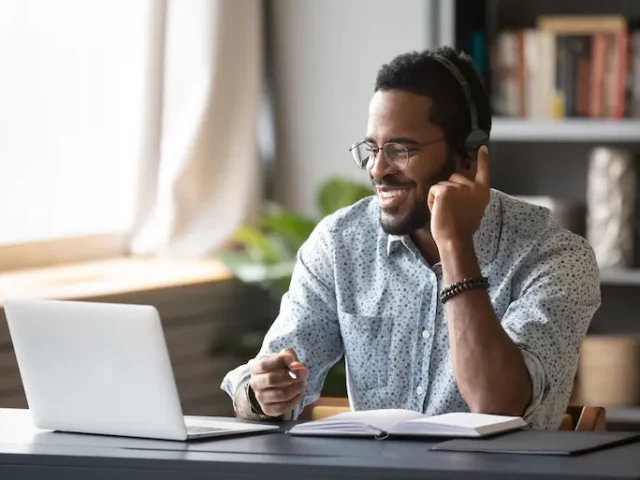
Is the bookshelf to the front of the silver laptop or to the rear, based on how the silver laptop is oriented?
to the front

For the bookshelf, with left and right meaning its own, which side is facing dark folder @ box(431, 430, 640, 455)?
front

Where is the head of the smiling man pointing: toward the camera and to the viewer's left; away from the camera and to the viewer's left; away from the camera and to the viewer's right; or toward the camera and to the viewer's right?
toward the camera and to the viewer's left

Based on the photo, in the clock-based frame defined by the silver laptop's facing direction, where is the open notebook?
The open notebook is roughly at 2 o'clock from the silver laptop.

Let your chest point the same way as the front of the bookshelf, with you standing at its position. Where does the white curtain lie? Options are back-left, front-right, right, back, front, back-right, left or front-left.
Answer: right

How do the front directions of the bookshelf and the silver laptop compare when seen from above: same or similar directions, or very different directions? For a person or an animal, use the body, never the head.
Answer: very different directions

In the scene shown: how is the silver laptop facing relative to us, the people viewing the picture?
facing away from the viewer and to the right of the viewer

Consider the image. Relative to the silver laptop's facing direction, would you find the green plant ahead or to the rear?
ahead

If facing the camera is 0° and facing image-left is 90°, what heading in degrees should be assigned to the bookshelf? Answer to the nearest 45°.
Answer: approximately 0°

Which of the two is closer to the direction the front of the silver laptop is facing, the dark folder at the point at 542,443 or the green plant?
the green plant

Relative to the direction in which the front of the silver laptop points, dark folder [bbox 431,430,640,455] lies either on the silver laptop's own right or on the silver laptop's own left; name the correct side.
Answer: on the silver laptop's own right

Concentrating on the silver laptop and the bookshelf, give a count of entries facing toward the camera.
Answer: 1
